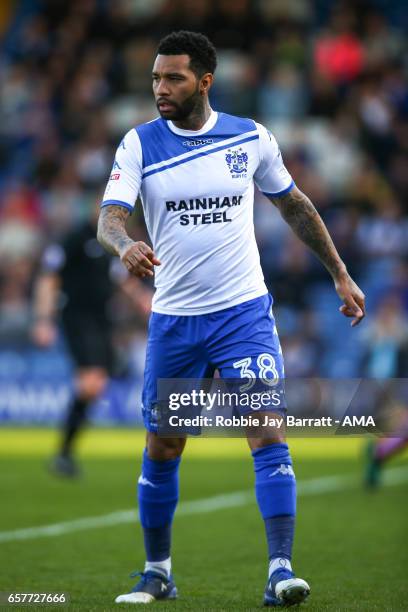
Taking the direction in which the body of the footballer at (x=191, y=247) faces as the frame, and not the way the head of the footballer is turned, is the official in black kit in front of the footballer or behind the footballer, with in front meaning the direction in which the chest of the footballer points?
behind

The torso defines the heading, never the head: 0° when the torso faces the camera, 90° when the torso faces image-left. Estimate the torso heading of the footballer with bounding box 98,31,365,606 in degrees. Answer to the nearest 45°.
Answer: approximately 0°
